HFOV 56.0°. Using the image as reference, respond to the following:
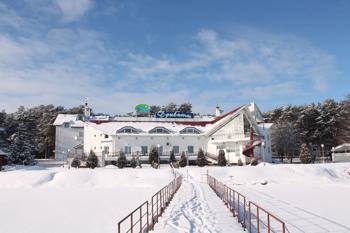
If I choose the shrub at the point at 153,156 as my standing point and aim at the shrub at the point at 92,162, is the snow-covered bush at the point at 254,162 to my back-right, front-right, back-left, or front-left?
back-left

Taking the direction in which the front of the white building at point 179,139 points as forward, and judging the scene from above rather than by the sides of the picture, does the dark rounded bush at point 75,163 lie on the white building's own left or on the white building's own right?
on the white building's own right

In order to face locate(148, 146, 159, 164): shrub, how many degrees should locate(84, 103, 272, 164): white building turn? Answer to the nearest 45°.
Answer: approximately 45° to its right

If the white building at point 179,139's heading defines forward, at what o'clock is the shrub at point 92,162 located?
The shrub is roughly at 2 o'clock from the white building.

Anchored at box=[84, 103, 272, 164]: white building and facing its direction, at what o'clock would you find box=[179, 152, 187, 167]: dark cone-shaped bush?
The dark cone-shaped bush is roughly at 12 o'clock from the white building.

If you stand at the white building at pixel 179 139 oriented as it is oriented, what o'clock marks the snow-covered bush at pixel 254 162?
The snow-covered bush is roughly at 10 o'clock from the white building.

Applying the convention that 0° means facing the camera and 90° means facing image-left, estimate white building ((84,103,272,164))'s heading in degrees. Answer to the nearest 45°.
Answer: approximately 0°

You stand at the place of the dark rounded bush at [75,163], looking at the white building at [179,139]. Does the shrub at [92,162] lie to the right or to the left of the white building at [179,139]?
right
